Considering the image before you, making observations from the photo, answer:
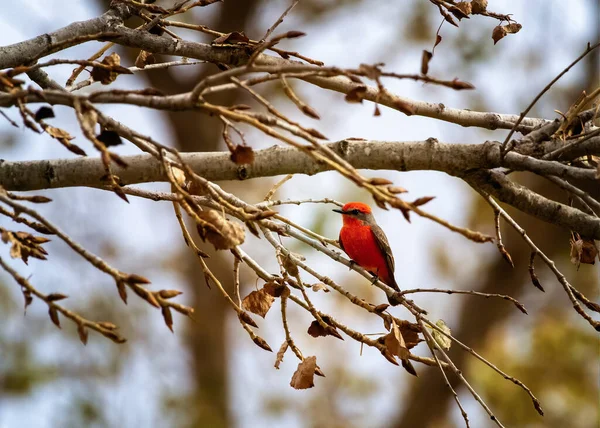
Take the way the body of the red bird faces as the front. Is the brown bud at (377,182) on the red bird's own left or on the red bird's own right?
on the red bird's own left

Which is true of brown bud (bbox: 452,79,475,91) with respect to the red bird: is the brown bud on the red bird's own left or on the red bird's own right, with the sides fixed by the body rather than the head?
on the red bird's own left

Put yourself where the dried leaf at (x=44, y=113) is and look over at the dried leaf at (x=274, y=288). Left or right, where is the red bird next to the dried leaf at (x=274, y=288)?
left

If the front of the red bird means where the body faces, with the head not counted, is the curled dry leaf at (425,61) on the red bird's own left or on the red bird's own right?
on the red bird's own left

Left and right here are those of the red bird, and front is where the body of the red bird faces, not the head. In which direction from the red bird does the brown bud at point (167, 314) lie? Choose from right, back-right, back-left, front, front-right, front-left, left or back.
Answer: front-right

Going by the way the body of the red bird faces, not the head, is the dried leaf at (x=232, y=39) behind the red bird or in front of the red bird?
in front

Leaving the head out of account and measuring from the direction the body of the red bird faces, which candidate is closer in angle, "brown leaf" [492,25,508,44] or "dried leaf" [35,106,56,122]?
the dried leaf

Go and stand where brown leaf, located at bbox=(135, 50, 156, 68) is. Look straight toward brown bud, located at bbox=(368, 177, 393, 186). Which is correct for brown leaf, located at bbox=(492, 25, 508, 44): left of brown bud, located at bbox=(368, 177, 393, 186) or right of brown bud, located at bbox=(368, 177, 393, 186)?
left

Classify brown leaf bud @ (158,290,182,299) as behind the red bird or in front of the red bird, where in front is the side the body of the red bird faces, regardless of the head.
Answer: in front

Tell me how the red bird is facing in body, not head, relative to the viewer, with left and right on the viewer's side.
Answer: facing the viewer and to the left of the viewer
